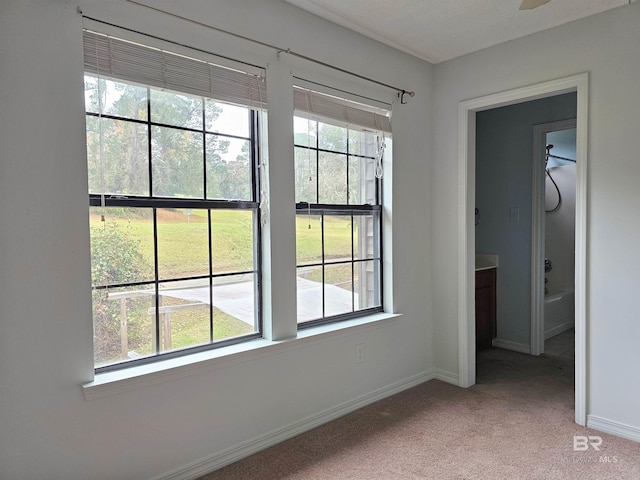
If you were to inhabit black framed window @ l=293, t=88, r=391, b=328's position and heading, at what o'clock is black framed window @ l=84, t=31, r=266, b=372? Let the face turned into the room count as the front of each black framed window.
black framed window @ l=84, t=31, r=266, b=372 is roughly at 3 o'clock from black framed window @ l=293, t=88, r=391, b=328.

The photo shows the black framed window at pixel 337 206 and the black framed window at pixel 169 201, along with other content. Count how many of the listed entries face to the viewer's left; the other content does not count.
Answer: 0

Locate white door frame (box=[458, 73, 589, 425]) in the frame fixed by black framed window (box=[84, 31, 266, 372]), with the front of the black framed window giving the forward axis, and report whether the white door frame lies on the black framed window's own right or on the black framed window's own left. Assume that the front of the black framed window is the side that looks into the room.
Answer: on the black framed window's own left

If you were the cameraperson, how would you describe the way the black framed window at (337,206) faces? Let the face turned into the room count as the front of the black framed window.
facing the viewer and to the right of the viewer

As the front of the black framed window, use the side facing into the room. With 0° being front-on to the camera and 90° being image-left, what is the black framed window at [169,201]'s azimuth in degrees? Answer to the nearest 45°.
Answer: approximately 315°

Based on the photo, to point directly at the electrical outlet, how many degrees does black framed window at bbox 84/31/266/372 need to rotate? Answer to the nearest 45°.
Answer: approximately 45° to its left

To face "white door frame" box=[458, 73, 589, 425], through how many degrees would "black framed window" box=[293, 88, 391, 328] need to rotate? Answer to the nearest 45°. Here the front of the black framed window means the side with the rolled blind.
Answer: approximately 45° to its left

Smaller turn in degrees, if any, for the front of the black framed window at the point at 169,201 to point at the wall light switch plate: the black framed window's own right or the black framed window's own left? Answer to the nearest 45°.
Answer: approximately 45° to the black framed window's own left

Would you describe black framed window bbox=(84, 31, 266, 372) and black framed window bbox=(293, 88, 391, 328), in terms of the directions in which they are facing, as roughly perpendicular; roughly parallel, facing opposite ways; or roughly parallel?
roughly parallel

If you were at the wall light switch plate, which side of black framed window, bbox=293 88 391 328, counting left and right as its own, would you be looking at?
left

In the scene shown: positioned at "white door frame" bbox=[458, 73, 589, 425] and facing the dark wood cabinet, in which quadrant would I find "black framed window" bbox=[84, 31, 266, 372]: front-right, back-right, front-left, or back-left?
back-left

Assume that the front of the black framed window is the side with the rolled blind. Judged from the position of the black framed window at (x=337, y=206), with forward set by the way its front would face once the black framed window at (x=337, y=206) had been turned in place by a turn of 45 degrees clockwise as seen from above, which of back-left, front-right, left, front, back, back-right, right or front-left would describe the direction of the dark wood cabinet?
back-left
